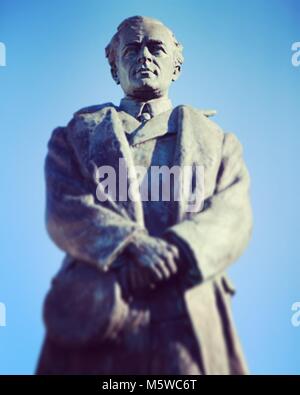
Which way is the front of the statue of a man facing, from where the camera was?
facing the viewer
